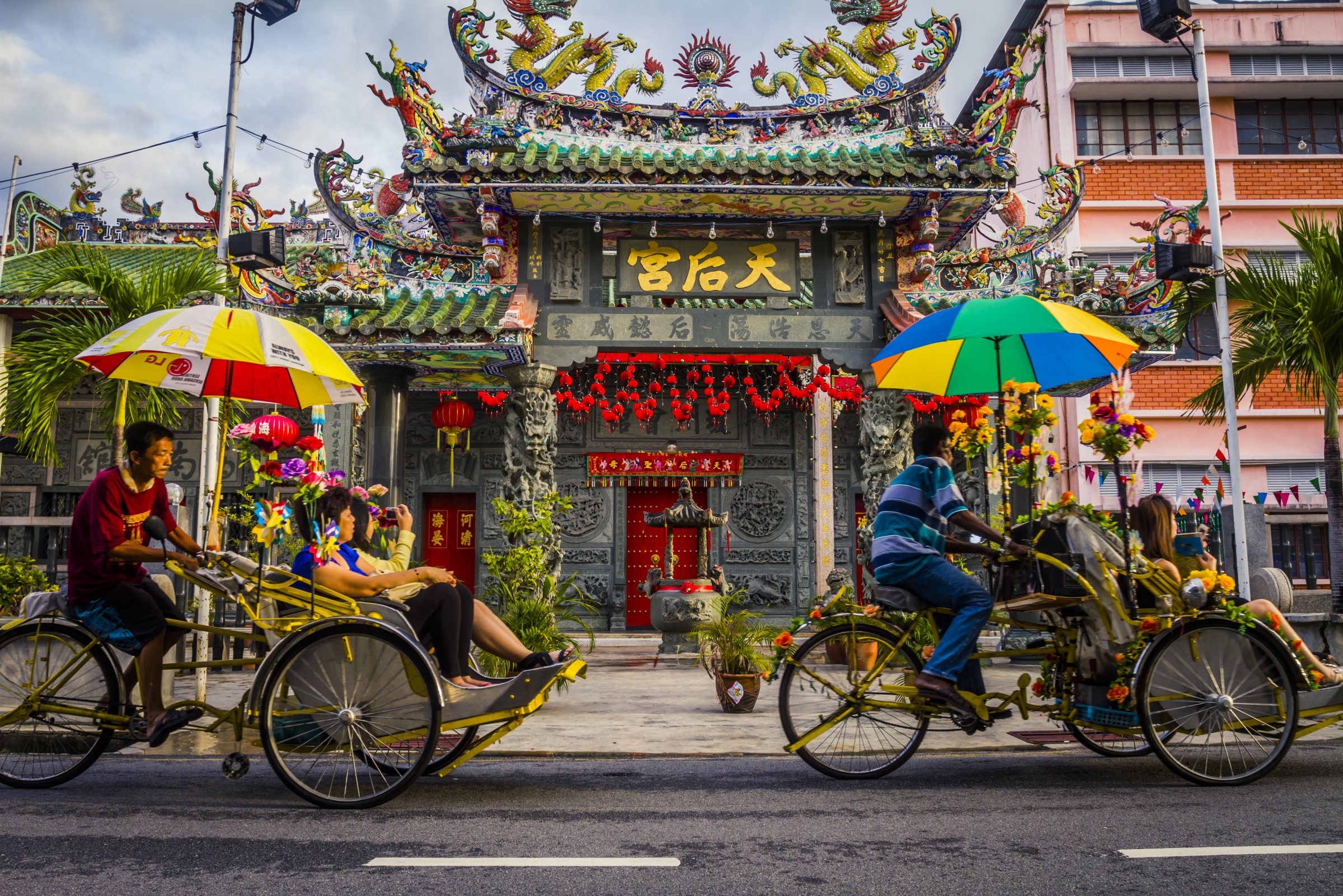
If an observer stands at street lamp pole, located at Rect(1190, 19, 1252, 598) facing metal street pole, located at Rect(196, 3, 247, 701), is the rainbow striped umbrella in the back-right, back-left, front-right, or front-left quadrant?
front-left

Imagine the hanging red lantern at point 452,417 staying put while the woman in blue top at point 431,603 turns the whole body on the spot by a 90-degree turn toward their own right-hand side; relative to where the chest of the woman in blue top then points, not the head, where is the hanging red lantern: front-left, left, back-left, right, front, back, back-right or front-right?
back

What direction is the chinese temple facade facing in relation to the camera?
toward the camera

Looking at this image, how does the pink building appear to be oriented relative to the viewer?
toward the camera

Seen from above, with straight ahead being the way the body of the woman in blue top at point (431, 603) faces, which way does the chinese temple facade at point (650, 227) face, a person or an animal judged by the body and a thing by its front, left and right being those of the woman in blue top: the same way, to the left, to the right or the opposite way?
to the right

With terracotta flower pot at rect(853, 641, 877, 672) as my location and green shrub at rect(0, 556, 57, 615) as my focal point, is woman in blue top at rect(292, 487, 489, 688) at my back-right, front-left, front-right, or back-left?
front-left

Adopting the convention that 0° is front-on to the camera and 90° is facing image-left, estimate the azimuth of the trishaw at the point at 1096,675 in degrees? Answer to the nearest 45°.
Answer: approximately 270°

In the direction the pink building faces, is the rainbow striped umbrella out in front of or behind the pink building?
in front

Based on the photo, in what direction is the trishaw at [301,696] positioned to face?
to the viewer's right

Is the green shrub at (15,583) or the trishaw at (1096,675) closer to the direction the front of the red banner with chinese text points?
the trishaw

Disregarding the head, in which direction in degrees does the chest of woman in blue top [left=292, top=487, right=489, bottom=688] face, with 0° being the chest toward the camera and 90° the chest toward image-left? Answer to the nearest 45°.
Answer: approximately 270°

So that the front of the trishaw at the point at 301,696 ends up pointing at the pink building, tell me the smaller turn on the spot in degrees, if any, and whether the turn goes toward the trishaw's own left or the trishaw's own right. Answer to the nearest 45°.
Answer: approximately 45° to the trishaw's own left

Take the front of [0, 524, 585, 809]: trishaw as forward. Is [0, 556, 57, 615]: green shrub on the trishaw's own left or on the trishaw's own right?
on the trishaw's own left

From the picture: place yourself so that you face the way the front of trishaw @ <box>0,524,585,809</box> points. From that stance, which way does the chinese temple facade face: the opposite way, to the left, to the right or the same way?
to the right

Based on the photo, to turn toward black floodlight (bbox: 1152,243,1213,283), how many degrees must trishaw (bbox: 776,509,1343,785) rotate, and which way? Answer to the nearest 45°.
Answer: approximately 90° to its left

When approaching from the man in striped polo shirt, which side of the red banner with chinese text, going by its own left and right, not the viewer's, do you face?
front

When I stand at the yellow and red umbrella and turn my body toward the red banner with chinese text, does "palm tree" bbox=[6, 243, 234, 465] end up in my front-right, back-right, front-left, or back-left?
front-left
